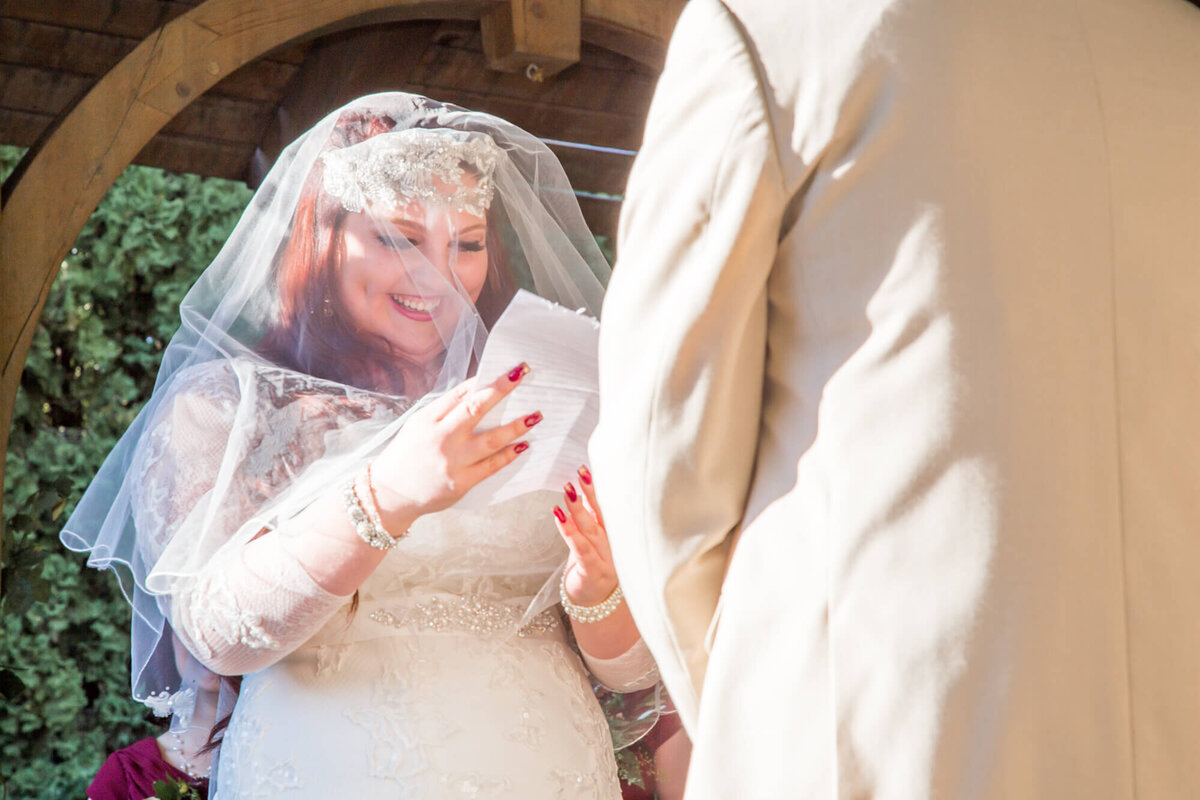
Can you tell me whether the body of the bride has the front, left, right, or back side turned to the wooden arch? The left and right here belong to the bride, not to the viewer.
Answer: back

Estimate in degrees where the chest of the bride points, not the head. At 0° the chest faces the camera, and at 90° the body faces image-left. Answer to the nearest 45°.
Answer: approximately 315°
